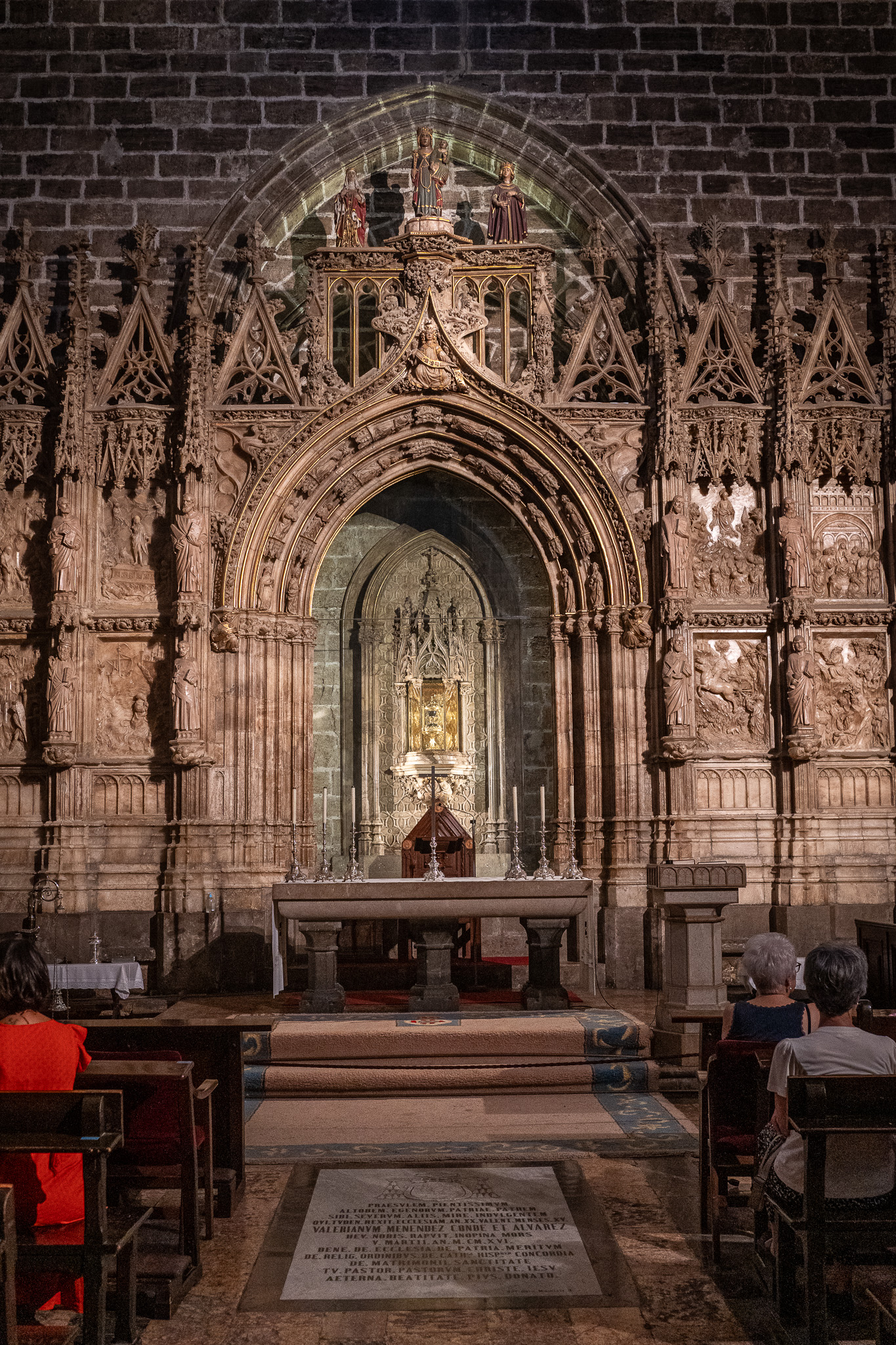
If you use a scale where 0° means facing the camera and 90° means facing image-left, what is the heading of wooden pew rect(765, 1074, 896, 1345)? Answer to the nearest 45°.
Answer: approximately 180°

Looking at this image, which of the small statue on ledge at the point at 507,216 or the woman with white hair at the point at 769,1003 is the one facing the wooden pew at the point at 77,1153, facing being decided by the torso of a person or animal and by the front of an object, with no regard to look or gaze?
the small statue on ledge

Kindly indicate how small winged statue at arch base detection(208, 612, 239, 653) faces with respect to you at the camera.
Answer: facing the viewer and to the right of the viewer

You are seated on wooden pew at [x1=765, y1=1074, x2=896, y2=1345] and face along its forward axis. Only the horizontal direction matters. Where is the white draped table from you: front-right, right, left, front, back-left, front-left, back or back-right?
front-left

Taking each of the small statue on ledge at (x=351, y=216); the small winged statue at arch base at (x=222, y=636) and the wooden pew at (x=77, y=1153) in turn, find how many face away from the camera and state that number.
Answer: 1

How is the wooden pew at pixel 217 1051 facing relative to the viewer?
away from the camera

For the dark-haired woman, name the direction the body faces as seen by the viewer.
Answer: away from the camera

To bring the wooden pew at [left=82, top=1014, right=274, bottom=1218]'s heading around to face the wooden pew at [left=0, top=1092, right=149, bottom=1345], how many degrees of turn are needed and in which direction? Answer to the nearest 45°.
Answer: approximately 180°

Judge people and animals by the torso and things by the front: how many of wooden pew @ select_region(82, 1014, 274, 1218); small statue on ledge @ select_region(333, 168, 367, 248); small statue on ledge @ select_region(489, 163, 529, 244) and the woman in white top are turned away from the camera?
2

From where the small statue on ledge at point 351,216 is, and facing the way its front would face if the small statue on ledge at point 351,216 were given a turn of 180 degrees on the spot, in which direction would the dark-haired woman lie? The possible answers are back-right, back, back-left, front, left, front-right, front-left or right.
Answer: back

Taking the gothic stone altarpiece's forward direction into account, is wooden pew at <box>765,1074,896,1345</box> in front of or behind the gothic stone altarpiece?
in front

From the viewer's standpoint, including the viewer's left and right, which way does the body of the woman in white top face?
facing away from the viewer

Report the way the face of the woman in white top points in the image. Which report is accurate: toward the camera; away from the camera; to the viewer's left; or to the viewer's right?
away from the camera

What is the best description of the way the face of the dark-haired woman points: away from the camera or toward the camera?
away from the camera

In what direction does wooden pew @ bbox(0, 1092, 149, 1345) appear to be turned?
away from the camera
